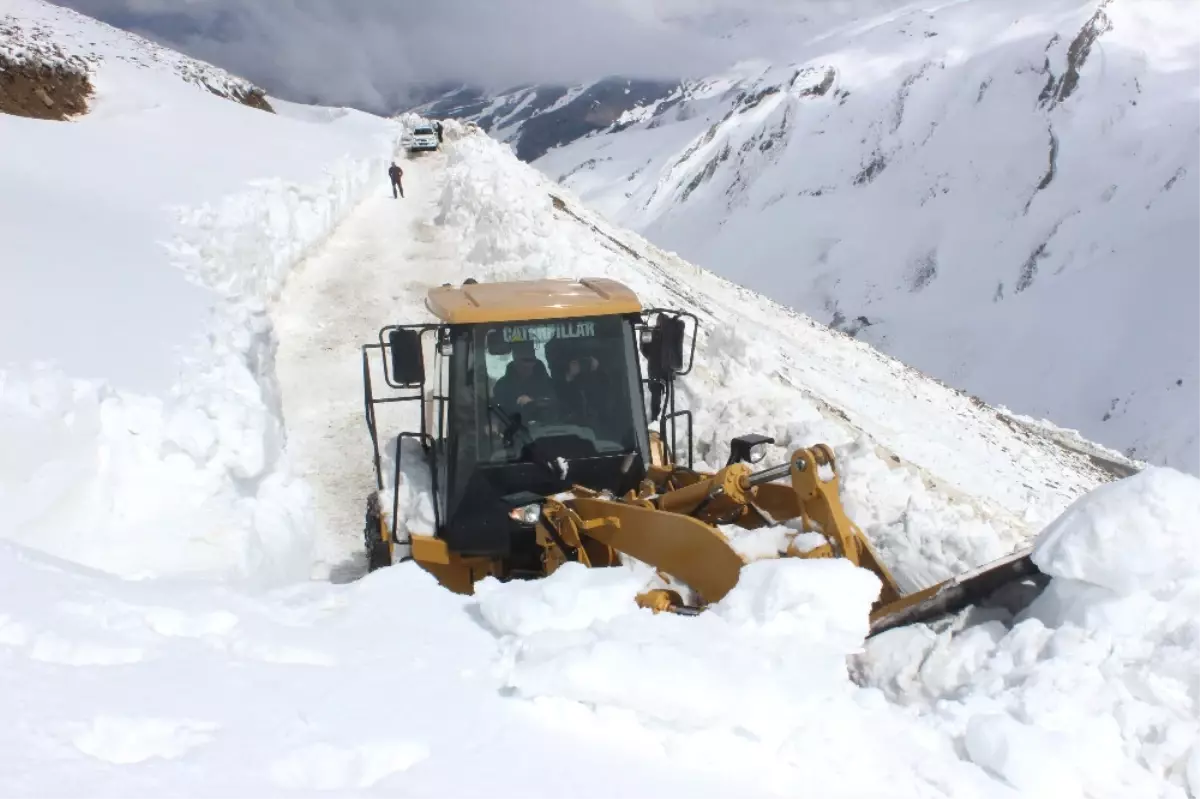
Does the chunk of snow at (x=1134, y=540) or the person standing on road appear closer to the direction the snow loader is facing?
the chunk of snow

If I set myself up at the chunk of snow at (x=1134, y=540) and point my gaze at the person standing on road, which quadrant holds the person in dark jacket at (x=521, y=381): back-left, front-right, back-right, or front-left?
front-left

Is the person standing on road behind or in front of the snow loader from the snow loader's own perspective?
behind

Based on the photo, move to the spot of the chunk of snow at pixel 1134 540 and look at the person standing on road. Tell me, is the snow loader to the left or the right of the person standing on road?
left

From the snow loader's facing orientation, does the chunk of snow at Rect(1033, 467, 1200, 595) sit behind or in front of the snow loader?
in front
